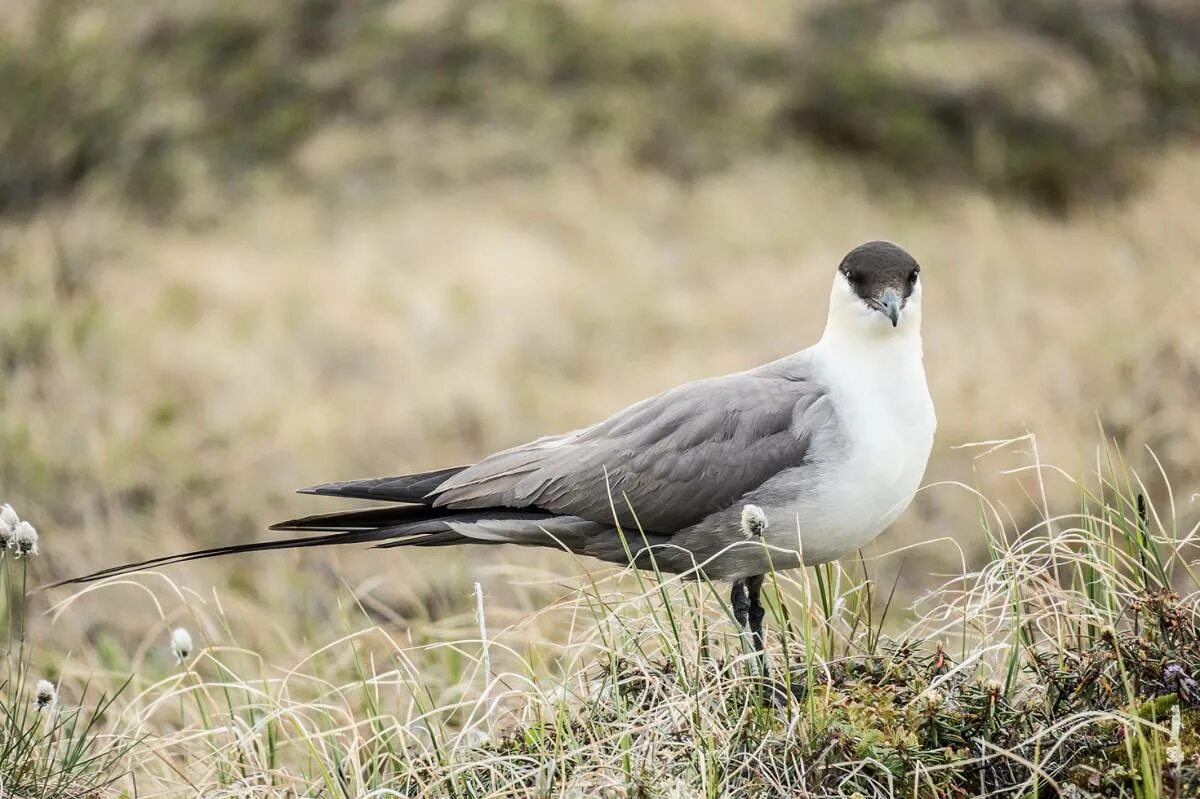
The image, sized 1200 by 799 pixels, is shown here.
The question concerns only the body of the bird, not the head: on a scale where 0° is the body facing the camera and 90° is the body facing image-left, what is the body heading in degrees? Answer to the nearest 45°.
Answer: approximately 270°
